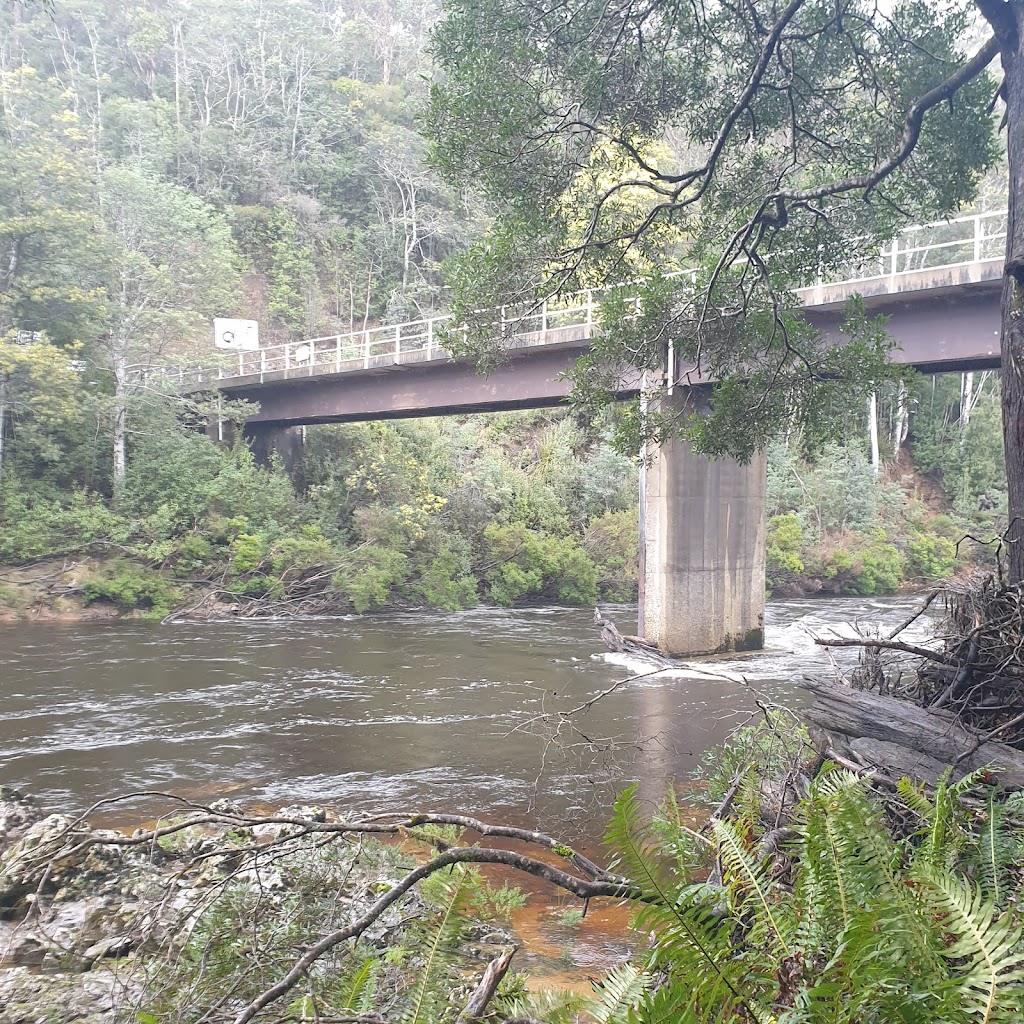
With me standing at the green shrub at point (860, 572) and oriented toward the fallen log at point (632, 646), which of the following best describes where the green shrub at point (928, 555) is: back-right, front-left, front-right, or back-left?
back-left

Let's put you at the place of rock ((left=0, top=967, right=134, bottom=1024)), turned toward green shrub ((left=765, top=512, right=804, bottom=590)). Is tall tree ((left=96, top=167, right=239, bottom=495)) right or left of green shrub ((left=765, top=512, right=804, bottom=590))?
left

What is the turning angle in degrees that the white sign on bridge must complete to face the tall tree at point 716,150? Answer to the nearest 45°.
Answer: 0° — it already faces it

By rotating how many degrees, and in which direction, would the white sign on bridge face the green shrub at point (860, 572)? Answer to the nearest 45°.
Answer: approximately 45° to its left

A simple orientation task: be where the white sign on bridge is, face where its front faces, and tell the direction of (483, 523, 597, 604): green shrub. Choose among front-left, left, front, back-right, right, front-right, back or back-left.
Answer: front-left

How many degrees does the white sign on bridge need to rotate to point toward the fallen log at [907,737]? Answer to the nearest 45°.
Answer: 0° — it already faces it

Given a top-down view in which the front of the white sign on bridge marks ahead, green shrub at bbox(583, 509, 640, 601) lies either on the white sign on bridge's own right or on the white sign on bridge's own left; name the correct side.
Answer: on the white sign on bridge's own left

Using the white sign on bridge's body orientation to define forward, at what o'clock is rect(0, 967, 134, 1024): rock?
The rock is roughly at 12 o'clock from the white sign on bridge.

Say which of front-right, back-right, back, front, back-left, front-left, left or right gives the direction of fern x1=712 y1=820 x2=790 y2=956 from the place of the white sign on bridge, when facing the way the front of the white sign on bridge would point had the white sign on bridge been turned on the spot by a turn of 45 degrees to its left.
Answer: front-right

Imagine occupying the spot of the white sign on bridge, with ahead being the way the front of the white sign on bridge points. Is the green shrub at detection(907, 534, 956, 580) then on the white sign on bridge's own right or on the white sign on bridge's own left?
on the white sign on bridge's own left

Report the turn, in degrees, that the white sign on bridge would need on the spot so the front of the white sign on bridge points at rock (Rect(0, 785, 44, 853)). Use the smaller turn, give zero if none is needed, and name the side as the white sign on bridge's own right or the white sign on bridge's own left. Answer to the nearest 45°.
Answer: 0° — it already faces it

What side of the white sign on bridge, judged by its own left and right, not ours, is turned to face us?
front

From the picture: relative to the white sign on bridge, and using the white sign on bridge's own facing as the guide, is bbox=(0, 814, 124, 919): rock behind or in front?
in front

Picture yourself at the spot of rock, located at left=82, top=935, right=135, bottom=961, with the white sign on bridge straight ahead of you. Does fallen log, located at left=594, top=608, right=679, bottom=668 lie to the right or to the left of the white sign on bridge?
right
